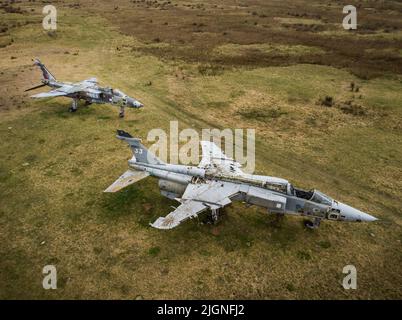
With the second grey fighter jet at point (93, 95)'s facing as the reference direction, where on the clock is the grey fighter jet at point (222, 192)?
The grey fighter jet is roughly at 1 o'clock from the second grey fighter jet.

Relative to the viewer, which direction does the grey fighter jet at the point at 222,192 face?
to the viewer's right

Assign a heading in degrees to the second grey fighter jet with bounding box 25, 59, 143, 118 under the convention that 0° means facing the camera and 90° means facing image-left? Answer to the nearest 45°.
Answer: approximately 315°
